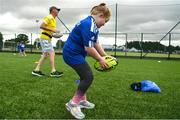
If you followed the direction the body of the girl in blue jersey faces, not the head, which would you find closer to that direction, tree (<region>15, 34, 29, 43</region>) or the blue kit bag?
the blue kit bag

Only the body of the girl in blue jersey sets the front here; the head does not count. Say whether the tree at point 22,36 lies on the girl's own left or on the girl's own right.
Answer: on the girl's own left

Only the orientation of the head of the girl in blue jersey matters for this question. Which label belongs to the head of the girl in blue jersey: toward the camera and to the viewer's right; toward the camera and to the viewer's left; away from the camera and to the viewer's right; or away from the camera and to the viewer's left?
toward the camera and to the viewer's right

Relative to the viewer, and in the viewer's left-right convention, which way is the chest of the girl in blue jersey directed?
facing to the right of the viewer

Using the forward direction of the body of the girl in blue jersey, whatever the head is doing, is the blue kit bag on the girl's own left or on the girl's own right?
on the girl's own left
